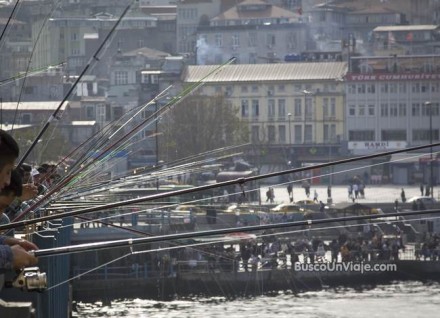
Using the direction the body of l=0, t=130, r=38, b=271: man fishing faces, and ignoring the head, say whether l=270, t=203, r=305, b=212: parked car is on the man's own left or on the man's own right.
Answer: on the man's own left

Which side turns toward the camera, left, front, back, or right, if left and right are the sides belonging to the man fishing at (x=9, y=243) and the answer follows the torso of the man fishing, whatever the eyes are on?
right
